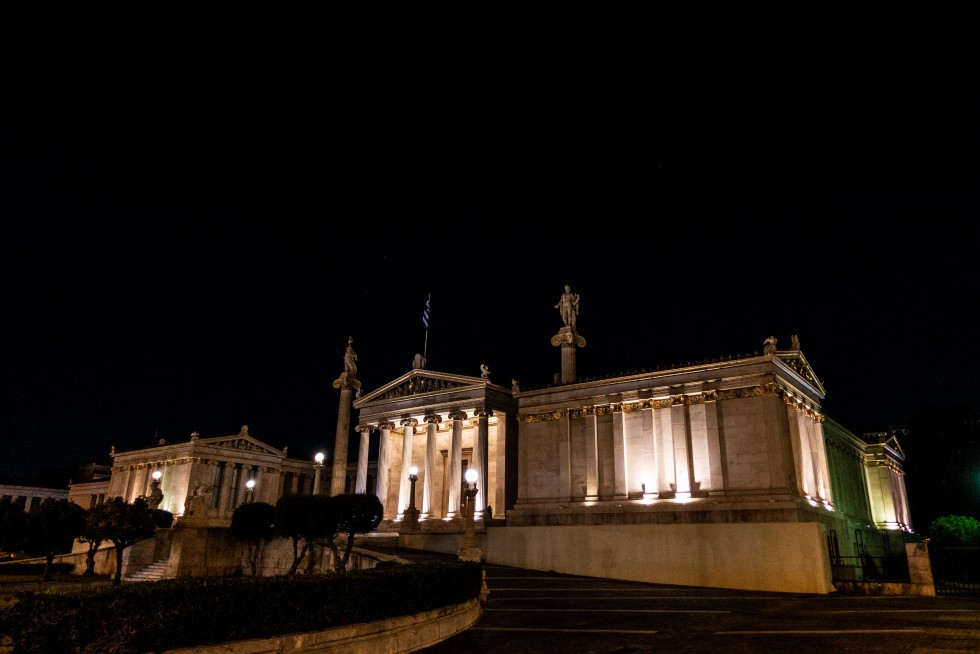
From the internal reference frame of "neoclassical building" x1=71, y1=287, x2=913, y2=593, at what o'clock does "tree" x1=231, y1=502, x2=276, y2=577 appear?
The tree is roughly at 1 o'clock from the neoclassical building.

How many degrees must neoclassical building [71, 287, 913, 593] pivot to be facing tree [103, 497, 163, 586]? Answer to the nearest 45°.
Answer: approximately 45° to its right

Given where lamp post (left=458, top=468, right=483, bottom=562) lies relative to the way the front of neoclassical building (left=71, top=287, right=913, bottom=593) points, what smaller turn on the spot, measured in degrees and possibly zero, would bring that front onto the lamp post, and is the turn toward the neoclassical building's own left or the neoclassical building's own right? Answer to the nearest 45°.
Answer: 0° — it already faces it

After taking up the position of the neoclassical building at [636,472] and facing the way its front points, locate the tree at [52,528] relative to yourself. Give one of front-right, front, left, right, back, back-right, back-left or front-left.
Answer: front-right

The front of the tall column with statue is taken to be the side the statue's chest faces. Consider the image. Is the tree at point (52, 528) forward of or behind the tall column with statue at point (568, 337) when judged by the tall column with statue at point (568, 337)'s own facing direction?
forward

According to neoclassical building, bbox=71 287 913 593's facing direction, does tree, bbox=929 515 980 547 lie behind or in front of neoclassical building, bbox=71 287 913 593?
behind

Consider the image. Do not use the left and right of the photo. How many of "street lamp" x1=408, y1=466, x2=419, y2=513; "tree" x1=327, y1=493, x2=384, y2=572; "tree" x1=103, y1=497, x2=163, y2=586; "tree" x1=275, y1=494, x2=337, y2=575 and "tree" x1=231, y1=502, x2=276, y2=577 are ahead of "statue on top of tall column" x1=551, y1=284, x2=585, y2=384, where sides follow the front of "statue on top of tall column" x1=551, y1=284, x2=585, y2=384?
5

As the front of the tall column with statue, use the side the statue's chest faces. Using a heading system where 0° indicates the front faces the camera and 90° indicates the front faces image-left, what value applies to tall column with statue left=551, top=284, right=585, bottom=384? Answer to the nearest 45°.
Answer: approximately 45°

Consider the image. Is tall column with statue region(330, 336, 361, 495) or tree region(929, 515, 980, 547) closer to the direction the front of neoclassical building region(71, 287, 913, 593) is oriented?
the tall column with statue

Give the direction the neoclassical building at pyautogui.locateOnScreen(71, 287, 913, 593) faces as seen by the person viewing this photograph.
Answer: facing the viewer and to the left of the viewer

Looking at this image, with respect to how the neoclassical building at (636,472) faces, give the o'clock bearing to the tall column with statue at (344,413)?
The tall column with statue is roughly at 2 o'clock from the neoclassical building.

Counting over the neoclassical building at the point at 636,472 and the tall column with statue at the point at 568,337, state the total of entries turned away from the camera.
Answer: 0

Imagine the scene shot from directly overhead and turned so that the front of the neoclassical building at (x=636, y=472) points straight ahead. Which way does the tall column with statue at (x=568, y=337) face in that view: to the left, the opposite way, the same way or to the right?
the same way

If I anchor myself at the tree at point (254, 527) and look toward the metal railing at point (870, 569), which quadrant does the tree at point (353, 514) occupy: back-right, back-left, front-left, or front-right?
front-right

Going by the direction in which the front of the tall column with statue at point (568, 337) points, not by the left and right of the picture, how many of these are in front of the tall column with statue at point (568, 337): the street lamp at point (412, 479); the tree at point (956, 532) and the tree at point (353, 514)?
2

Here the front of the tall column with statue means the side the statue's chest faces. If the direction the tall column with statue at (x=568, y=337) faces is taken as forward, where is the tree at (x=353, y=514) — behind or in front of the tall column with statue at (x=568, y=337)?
in front

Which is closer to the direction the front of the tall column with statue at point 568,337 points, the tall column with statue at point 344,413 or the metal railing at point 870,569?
the tall column with statue

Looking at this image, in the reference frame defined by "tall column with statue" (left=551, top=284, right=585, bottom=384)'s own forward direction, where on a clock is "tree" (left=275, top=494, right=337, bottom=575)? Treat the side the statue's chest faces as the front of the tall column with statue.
The tree is roughly at 12 o'clock from the tall column with statue.
